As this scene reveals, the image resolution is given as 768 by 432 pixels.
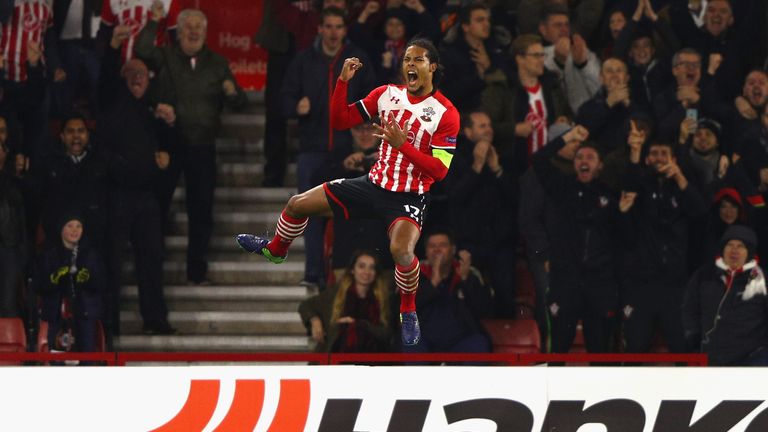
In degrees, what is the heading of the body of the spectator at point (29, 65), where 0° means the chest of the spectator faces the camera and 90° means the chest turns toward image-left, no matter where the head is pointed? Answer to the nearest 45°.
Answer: approximately 0°

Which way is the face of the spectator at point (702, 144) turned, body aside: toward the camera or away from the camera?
toward the camera

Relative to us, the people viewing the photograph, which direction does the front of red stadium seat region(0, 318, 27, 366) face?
facing the viewer

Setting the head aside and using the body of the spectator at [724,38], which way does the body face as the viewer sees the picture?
toward the camera

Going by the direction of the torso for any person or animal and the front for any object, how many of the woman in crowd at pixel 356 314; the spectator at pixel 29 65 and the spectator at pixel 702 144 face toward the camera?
3

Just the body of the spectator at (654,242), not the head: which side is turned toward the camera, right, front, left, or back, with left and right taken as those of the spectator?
front

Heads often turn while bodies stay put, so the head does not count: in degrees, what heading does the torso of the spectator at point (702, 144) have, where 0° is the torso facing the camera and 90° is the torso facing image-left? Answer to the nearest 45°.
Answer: approximately 0°

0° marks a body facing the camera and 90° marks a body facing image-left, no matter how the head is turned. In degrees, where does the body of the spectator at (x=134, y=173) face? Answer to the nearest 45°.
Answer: approximately 315°

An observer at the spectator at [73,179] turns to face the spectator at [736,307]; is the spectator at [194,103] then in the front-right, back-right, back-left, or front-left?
front-left
